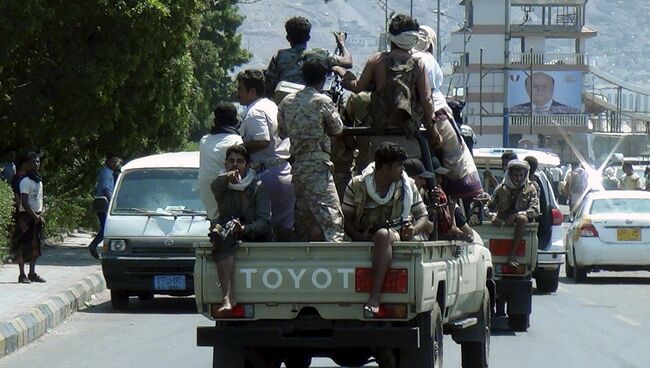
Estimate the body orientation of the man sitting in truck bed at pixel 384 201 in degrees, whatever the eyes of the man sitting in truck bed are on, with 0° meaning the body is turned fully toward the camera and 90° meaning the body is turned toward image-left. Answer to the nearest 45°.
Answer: approximately 0°

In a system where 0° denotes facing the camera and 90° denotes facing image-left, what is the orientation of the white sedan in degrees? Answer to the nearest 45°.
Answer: approximately 180°

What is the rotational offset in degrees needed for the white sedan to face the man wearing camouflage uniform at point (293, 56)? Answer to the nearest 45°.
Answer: approximately 180°

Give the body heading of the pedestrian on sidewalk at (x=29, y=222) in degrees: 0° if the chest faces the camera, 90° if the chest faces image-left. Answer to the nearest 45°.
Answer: approximately 315°
